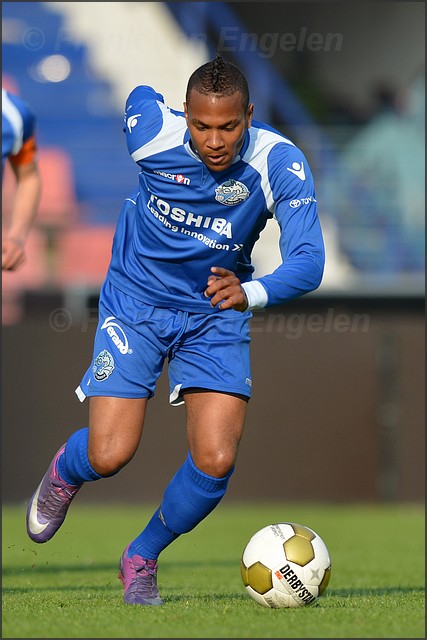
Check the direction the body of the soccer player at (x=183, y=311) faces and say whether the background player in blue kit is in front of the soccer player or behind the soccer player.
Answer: behind

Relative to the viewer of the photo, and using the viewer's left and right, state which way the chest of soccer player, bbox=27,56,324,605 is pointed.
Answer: facing the viewer

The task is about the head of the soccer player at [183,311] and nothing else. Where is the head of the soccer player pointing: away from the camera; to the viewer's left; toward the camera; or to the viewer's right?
toward the camera
